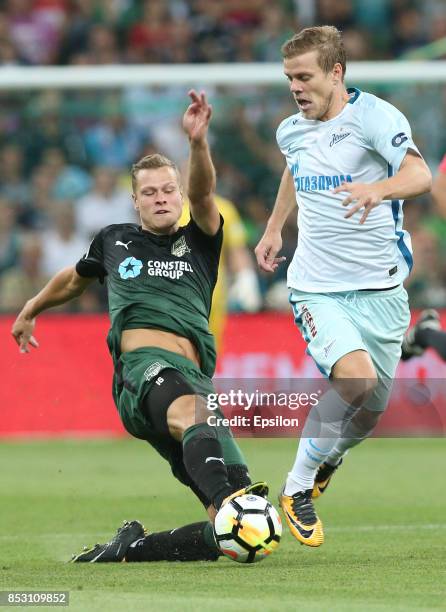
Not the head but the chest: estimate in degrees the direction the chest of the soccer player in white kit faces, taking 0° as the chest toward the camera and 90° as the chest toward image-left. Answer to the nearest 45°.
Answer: approximately 45°

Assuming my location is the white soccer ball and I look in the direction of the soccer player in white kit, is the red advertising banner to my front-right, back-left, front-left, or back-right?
front-left

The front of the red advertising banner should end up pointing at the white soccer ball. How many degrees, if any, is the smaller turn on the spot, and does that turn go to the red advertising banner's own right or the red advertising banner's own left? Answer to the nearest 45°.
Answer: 0° — it already faces it

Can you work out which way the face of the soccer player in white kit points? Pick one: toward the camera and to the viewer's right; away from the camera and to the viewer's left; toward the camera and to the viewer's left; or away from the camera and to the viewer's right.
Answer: toward the camera and to the viewer's left

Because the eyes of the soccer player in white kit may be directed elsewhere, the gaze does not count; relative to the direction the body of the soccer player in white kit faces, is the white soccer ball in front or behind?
in front

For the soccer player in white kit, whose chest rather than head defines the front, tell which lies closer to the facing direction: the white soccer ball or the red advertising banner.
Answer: the white soccer ball

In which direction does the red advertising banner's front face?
toward the camera

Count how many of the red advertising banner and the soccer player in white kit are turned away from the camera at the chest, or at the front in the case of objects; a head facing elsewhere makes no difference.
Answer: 0

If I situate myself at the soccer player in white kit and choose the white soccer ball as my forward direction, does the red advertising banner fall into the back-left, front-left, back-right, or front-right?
back-right
